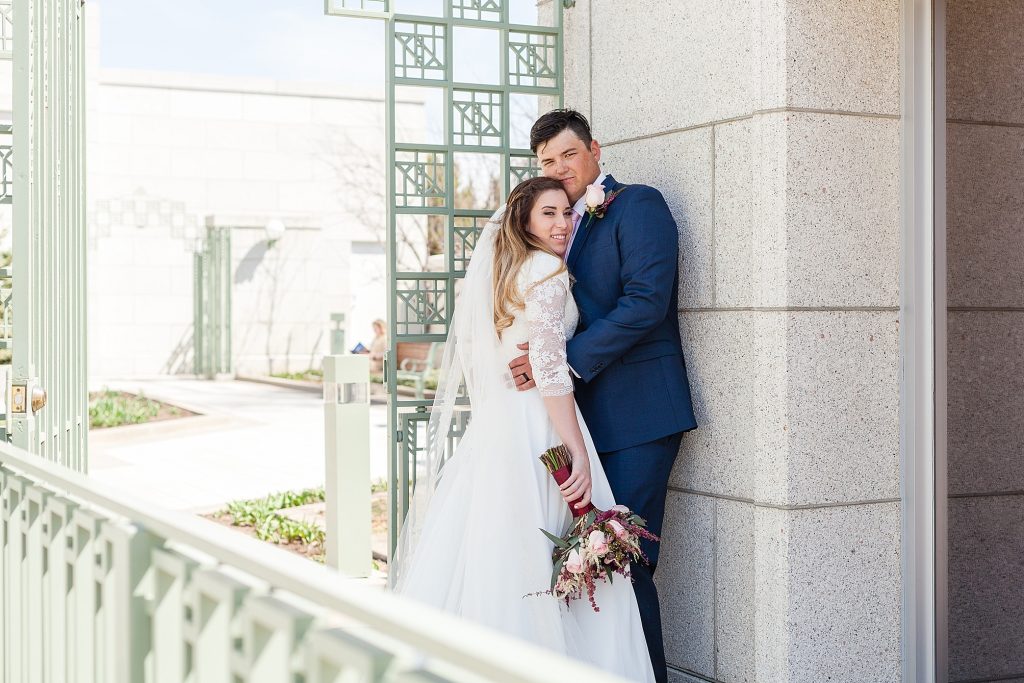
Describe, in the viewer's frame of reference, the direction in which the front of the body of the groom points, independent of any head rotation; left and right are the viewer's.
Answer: facing the viewer and to the left of the viewer

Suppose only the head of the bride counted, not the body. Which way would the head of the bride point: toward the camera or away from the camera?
toward the camera

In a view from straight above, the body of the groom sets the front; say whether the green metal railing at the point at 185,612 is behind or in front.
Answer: in front

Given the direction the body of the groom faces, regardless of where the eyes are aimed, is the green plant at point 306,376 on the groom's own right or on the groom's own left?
on the groom's own right

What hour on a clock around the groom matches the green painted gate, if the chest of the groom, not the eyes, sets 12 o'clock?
The green painted gate is roughly at 2 o'clock from the groom.

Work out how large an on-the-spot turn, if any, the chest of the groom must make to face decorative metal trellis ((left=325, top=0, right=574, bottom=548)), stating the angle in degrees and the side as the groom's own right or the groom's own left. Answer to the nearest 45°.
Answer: approximately 90° to the groom's own right

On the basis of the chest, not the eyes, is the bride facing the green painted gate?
no
